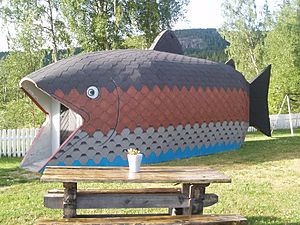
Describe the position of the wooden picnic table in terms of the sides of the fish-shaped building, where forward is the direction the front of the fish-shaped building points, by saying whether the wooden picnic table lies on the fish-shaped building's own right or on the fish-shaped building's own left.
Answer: on the fish-shaped building's own left

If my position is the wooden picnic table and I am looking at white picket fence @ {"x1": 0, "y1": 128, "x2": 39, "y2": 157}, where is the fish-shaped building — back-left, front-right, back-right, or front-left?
front-right

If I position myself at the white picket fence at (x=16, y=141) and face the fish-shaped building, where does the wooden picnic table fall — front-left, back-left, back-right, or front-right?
front-right

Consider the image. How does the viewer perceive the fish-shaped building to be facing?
facing the viewer and to the left of the viewer

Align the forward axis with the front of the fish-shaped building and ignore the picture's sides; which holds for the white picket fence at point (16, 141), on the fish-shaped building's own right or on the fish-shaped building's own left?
on the fish-shaped building's own right

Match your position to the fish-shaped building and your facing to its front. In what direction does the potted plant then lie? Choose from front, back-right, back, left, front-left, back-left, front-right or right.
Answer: front-left

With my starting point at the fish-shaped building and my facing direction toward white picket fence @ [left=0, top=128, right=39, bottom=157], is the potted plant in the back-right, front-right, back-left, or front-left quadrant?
back-left

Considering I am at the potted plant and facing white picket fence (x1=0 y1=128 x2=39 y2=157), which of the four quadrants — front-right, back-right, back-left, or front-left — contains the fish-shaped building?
front-right
